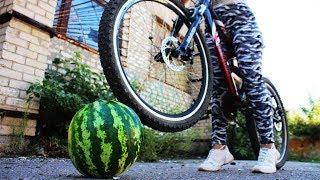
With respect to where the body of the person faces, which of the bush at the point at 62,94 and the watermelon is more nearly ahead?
the watermelon

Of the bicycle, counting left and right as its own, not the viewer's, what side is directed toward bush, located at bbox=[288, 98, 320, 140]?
back

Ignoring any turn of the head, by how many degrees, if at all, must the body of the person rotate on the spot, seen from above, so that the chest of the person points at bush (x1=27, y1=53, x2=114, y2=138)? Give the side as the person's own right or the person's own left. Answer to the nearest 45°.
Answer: approximately 90° to the person's own right

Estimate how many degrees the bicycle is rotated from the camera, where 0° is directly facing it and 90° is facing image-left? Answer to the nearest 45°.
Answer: approximately 45°

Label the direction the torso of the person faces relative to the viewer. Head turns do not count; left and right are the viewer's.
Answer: facing the viewer and to the left of the viewer

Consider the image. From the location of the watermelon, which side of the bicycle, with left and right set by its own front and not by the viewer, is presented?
front
